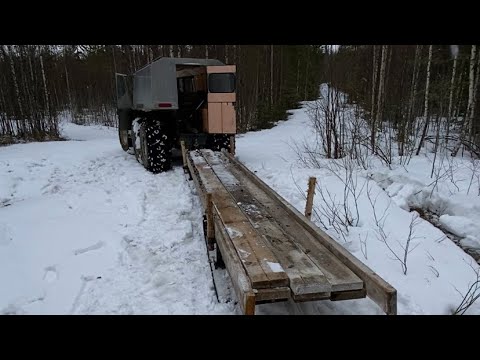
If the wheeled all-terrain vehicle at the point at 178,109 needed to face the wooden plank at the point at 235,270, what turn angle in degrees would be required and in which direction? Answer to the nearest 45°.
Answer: approximately 135° to its left

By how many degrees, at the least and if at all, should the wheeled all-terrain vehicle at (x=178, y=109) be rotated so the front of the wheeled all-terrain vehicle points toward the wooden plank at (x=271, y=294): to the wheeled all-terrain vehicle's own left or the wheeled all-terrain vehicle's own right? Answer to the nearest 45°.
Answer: approximately 135° to the wheeled all-terrain vehicle's own left

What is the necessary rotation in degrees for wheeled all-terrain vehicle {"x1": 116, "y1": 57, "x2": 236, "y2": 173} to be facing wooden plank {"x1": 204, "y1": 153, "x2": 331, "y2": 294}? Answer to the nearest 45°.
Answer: approximately 135° to its left

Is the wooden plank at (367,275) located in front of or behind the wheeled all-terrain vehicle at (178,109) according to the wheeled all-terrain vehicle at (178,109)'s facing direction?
behind

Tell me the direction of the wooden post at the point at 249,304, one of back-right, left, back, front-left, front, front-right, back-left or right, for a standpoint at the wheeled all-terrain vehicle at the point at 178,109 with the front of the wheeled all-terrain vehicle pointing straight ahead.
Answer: back-left

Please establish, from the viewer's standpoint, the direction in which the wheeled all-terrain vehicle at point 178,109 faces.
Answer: facing away from the viewer and to the left of the viewer

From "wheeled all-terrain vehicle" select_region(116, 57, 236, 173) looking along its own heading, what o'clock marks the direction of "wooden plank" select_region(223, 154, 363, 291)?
The wooden plank is roughly at 7 o'clock from the wheeled all-terrain vehicle.

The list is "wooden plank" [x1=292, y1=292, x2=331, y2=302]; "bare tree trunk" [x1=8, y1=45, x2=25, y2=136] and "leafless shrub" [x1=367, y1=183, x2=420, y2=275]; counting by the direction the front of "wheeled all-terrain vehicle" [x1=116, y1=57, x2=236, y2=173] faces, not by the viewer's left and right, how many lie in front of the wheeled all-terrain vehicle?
1

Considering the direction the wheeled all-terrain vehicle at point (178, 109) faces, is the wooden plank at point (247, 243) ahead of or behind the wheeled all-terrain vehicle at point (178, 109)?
behind
